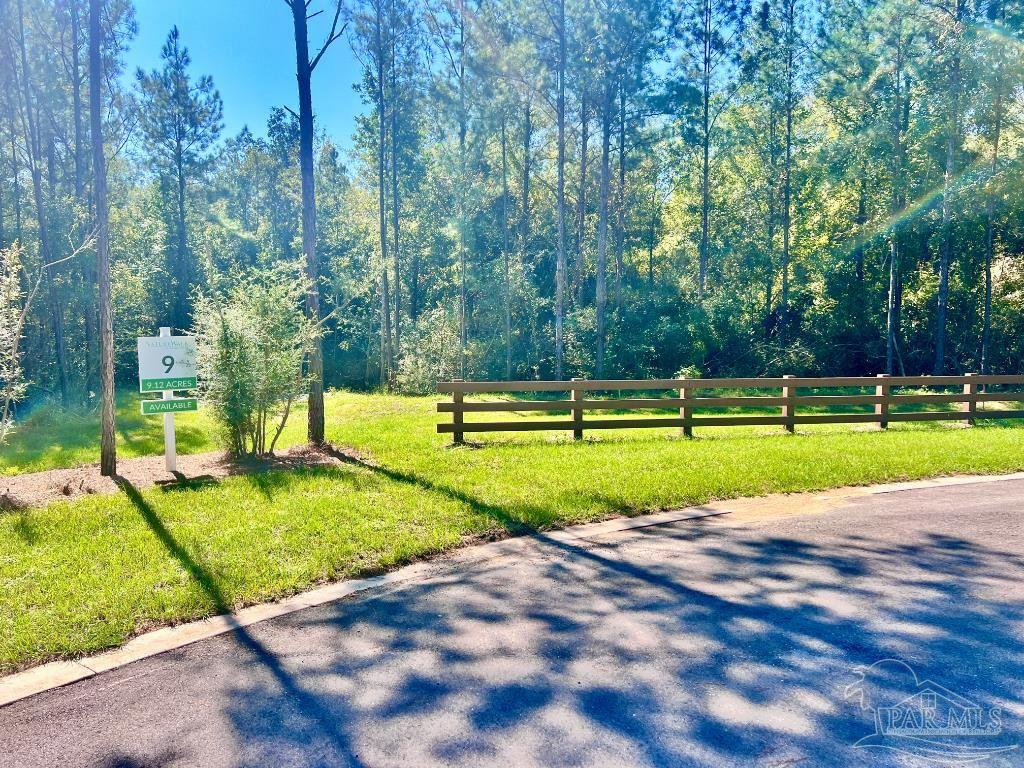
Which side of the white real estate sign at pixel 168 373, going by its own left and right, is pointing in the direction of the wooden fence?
left

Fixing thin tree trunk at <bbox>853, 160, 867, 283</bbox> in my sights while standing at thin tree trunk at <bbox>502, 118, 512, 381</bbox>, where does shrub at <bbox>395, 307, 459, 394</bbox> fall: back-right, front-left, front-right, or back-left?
back-right

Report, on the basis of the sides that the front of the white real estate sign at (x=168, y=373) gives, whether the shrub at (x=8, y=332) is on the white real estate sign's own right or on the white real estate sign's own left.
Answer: on the white real estate sign's own right

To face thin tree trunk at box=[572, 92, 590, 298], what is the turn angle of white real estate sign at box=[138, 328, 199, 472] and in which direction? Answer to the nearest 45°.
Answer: approximately 135° to its left

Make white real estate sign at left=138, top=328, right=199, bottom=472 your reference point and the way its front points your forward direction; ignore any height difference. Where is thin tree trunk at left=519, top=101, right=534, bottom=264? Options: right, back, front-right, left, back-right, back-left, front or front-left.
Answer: back-left

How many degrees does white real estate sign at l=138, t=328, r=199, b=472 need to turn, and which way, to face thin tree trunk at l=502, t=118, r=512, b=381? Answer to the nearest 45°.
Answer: approximately 135° to its left

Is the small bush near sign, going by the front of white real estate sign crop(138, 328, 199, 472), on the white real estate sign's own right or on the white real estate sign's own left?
on the white real estate sign's own left

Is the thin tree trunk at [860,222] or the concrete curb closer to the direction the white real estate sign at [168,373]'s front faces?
the concrete curb

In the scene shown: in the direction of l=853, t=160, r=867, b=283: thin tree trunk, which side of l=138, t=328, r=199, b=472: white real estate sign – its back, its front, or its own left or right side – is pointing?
left

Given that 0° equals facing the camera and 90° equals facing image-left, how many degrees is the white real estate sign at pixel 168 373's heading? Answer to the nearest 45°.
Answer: approximately 0°

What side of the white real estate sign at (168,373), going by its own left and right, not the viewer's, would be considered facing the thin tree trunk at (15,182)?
back

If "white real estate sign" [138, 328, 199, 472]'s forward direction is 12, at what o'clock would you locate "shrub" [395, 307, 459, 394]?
The shrub is roughly at 7 o'clock from the white real estate sign.
